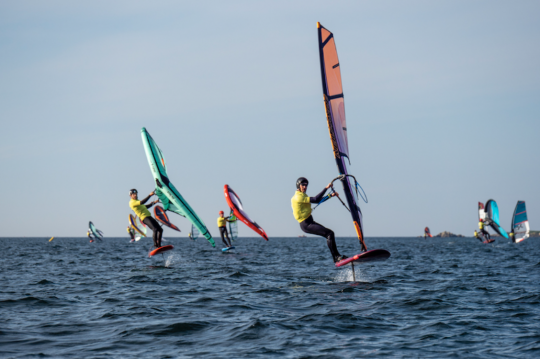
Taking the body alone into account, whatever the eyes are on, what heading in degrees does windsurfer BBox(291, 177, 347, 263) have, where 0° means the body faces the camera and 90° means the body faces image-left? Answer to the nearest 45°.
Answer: approximately 270°

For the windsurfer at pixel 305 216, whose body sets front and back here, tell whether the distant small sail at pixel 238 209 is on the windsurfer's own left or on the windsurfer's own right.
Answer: on the windsurfer's own left
